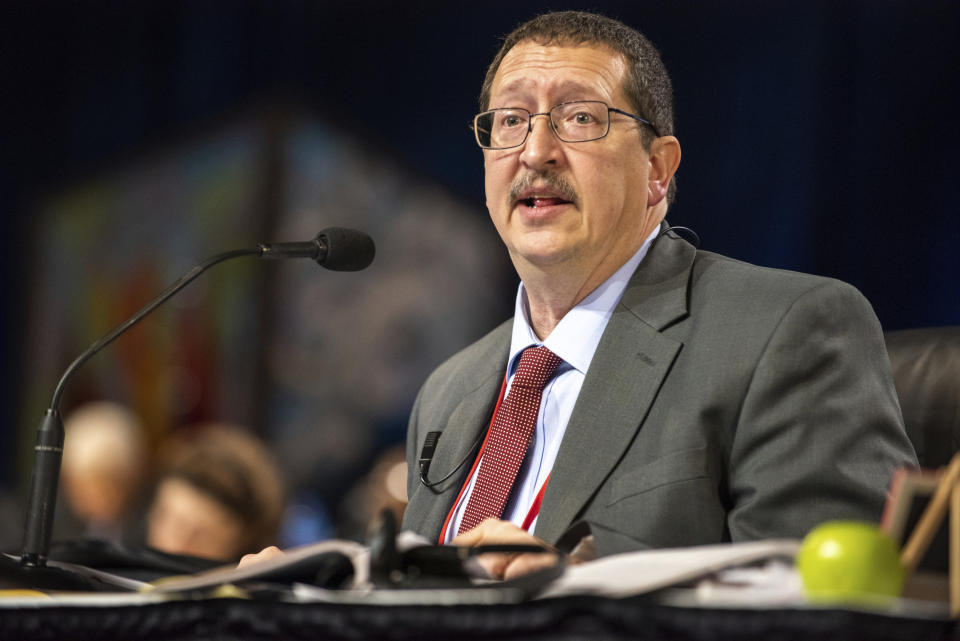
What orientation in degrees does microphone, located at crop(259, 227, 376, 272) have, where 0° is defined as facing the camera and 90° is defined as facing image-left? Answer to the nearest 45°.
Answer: approximately 270°

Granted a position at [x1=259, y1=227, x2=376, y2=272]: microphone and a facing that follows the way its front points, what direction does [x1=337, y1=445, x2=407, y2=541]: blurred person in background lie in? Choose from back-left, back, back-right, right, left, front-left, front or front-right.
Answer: left

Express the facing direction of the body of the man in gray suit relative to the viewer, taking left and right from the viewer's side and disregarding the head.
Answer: facing the viewer and to the left of the viewer

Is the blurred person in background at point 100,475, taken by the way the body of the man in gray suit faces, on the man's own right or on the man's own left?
on the man's own right

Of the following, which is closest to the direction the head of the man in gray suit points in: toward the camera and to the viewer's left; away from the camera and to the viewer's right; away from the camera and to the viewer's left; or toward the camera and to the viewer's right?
toward the camera and to the viewer's left
